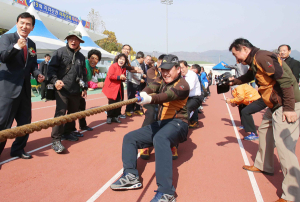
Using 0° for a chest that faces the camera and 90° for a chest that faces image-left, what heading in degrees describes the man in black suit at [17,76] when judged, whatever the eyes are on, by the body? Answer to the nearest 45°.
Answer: approximately 315°

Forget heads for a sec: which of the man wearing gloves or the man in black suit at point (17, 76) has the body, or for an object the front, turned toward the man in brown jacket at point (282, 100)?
the man in black suit

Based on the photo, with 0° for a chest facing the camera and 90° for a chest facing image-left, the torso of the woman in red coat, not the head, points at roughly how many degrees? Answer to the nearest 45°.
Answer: approximately 315°

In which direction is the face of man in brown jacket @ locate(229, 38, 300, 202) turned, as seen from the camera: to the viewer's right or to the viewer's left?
to the viewer's left

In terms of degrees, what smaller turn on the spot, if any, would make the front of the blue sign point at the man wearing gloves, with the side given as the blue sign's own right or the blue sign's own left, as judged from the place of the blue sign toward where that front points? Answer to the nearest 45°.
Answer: approximately 45° to the blue sign's own right

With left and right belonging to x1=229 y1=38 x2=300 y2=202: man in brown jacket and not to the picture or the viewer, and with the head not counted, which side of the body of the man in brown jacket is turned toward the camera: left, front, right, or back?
left

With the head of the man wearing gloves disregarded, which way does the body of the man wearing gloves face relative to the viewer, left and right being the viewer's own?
facing the viewer and to the left of the viewer

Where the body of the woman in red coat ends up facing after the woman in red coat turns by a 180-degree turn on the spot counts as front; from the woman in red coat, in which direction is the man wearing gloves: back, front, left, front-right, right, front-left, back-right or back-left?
back-left

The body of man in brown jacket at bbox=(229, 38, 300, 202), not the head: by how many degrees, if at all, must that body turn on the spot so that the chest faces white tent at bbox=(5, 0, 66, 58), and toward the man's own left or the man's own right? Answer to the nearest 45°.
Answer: approximately 45° to the man's own right

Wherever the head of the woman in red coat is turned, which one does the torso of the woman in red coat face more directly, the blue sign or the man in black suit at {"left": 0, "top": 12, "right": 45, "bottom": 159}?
the man in black suit

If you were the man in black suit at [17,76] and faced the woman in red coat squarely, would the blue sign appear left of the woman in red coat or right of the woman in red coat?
left
